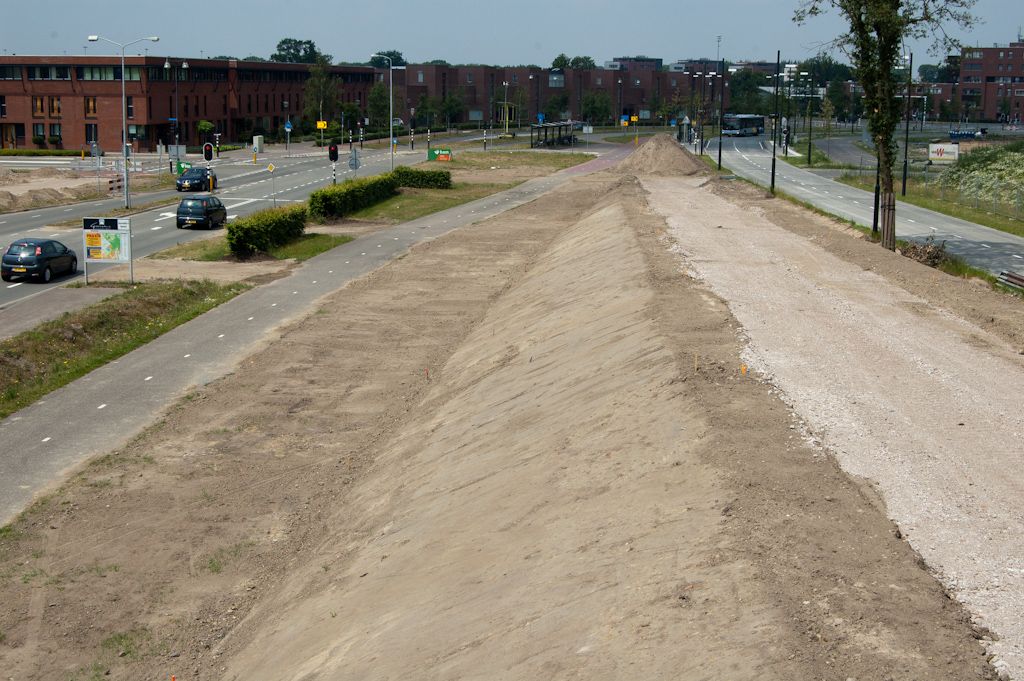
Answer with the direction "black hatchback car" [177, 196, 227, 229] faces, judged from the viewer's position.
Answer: facing away from the viewer and to the right of the viewer

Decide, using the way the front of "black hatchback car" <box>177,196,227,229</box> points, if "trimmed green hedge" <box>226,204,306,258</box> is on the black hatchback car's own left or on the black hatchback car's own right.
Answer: on the black hatchback car's own right

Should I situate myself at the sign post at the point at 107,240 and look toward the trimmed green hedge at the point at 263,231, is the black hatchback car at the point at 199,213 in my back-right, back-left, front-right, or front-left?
front-left
